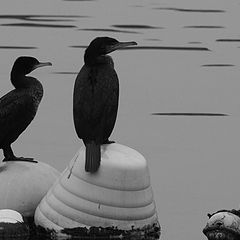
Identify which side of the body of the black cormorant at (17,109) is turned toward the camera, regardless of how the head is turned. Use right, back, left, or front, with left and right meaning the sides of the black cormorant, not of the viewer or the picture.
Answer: right
